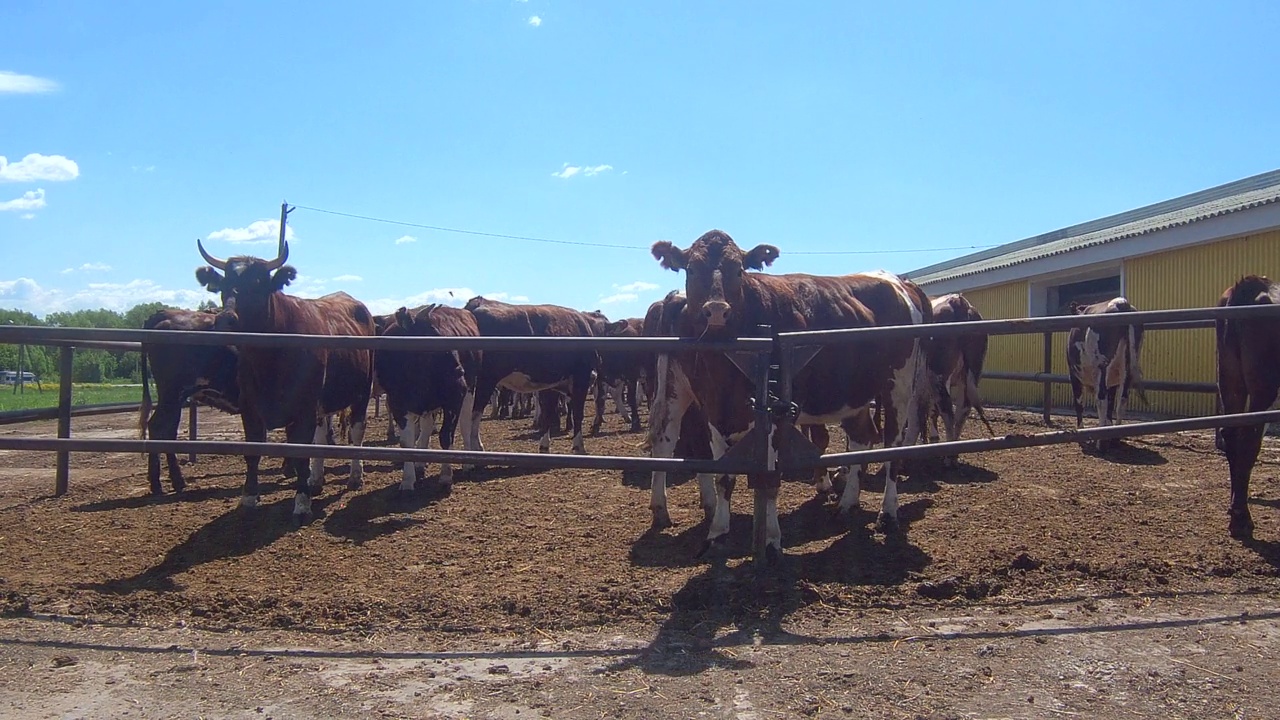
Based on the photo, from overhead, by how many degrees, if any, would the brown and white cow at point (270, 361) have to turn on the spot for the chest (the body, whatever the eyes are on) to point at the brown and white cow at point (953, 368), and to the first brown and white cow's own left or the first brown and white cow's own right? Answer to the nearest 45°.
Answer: approximately 135° to the first brown and white cow's own left

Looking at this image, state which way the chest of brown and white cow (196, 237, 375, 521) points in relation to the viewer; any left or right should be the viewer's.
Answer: facing the viewer and to the left of the viewer

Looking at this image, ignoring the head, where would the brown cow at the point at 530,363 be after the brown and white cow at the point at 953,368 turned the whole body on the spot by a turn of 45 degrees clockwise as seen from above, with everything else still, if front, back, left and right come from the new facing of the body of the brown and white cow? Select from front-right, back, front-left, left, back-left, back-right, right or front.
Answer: back-left

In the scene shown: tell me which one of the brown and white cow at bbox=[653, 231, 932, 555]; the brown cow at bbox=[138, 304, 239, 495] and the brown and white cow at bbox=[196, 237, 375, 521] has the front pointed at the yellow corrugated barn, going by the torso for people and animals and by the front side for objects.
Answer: the brown cow

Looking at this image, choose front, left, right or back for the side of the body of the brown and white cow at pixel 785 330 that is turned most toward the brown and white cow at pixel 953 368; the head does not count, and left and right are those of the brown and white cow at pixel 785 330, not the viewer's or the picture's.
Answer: back

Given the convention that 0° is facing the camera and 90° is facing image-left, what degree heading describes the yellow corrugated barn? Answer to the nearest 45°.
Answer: approximately 45°

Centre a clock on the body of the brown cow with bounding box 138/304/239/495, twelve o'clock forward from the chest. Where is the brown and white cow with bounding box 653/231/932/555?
The brown and white cow is roughly at 2 o'clock from the brown cow.

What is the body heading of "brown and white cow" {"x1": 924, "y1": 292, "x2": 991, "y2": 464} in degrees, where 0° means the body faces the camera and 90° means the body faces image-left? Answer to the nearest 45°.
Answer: approximately 180°

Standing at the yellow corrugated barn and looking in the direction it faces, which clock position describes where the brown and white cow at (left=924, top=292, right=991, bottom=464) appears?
The brown and white cow is roughly at 11 o'clock from the yellow corrugated barn.

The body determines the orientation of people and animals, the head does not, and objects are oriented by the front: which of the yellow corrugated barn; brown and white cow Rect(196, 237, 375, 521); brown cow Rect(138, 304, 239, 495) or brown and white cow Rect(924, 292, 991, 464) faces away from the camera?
brown and white cow Rect(924, 292, 991, 464)

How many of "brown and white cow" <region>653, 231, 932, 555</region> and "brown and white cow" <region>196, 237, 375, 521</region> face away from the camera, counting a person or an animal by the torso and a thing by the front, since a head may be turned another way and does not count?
0

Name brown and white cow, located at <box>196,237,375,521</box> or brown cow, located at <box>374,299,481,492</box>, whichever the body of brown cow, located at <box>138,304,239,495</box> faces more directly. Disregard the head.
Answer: the brown cow

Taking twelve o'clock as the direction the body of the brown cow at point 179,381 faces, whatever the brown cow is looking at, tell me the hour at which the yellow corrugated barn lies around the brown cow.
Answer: The yellow corrugated barn is roughly at 12 o'clock from the brown cow.

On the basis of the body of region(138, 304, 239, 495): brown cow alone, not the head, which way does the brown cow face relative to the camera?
to the viewer's right
